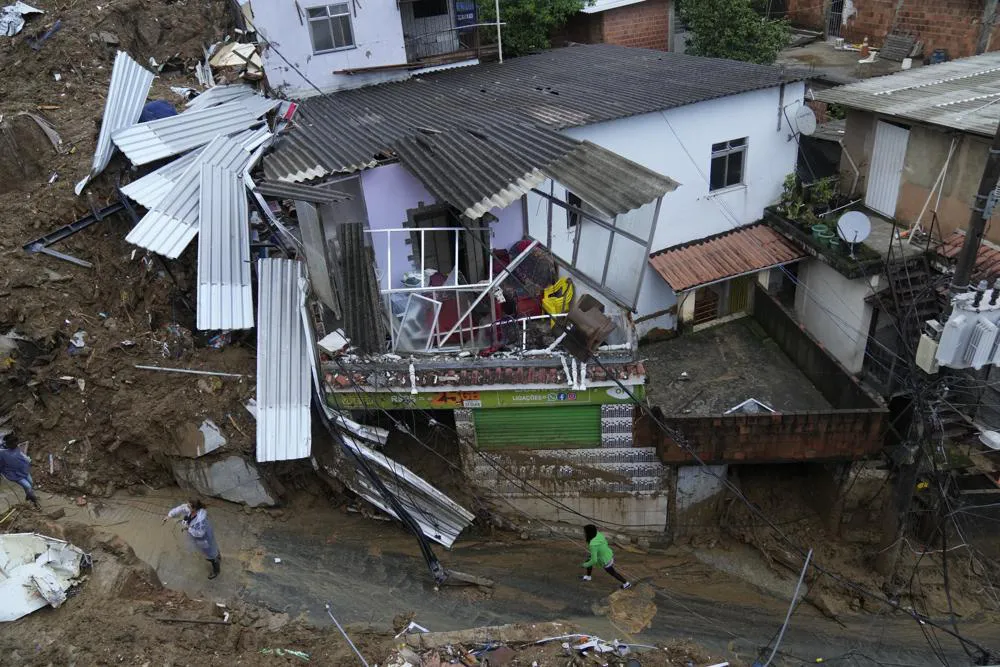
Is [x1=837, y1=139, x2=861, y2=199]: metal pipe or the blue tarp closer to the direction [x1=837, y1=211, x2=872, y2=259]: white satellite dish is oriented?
the blue tarp

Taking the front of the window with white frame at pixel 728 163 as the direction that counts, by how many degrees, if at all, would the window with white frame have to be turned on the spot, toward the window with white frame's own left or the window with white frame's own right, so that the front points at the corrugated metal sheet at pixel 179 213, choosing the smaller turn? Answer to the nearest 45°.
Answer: approximately 90° to the window with white frame's own right

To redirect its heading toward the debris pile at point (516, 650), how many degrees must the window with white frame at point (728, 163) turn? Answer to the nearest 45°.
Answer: approximately 45° to its right

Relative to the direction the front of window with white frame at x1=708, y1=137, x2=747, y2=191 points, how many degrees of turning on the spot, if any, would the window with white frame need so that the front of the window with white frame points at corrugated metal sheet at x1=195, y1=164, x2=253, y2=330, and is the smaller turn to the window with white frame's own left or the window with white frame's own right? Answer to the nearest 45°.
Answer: approximately 90° to the window with white frame's own right

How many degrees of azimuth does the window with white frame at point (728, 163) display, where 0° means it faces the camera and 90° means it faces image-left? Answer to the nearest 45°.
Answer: approximately 315°

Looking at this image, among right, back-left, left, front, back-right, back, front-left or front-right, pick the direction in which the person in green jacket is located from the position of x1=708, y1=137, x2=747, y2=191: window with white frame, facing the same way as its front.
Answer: front-right

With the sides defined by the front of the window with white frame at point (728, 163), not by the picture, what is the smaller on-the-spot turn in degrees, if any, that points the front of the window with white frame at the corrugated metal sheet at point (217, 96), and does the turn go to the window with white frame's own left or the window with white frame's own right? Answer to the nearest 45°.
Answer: approximately 135° to the window with white frame's own right

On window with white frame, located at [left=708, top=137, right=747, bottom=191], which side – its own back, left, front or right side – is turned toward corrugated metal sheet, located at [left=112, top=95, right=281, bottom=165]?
right

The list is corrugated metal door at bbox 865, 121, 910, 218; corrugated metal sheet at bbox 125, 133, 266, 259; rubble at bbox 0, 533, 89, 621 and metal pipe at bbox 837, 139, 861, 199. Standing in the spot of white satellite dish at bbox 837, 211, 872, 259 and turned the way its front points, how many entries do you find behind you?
2

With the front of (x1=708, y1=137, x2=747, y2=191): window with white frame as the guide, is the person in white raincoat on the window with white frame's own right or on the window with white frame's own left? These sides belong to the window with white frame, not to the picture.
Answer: on the window with white frame's own right

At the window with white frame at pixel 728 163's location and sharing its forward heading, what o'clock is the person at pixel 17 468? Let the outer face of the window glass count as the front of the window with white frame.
The person is roughly at 3 o'clock from the window with white frame.

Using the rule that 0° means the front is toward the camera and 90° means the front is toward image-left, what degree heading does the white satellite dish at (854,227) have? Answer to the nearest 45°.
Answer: approximately 0°

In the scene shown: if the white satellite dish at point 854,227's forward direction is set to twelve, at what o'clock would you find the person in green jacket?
The person in green jacket is roughly at 1 o'clock from the white satellite dish.

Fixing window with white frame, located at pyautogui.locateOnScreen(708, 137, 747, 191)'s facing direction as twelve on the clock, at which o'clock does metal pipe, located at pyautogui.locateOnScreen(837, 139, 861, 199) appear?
The metal pipe is roughly at 10 o'clock from the window with white frame.

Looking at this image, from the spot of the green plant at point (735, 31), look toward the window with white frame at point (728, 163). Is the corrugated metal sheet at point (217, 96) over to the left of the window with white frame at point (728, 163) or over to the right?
right
